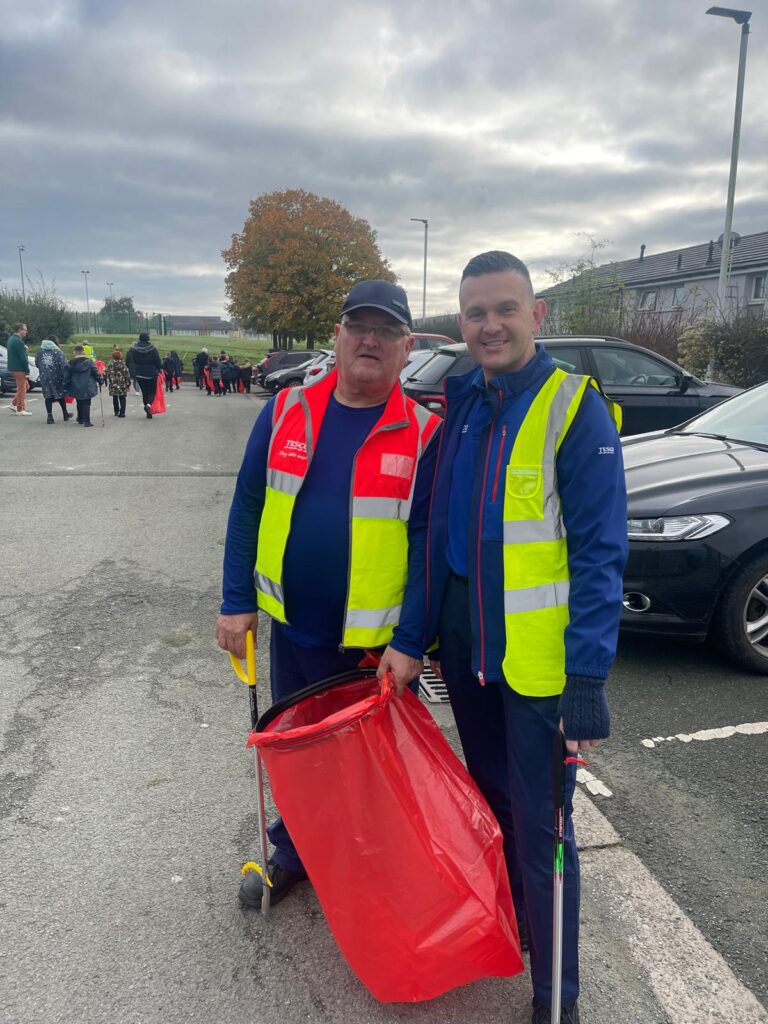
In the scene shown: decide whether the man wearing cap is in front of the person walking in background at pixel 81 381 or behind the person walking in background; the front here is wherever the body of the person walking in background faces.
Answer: behind

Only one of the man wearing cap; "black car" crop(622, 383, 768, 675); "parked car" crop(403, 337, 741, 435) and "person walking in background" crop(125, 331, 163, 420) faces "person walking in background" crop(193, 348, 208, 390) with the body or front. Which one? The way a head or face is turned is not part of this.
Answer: "person walking in background" crop(125, 331, 163, 420)

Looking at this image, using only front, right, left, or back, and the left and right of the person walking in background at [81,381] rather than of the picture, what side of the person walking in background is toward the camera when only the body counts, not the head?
back

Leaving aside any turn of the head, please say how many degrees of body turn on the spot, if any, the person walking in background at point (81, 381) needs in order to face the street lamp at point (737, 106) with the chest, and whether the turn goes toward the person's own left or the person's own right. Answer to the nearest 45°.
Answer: approximately 90° to the person's own right

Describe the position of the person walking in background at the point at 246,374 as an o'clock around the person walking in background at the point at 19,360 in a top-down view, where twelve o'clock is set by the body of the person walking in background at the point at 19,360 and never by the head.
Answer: the person walking in background at the point at 246,374 is roughly at 10 o'clock from the person walking in background at the point at 19,360.

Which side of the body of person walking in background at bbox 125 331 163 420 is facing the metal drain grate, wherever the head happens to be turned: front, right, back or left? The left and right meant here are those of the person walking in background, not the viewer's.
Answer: back

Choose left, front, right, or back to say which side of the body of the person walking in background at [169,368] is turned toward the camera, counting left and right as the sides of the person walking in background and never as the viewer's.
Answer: back

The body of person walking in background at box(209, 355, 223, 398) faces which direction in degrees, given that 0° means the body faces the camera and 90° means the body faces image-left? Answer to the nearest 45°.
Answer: approximately 180°

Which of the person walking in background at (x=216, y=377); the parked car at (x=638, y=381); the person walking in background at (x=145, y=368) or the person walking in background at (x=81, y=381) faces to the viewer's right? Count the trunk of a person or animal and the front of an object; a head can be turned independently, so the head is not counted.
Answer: the parked car

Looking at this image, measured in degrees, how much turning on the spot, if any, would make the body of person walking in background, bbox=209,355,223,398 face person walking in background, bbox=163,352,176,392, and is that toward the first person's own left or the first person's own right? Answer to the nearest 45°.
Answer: approximately 45° to the first person's own left
